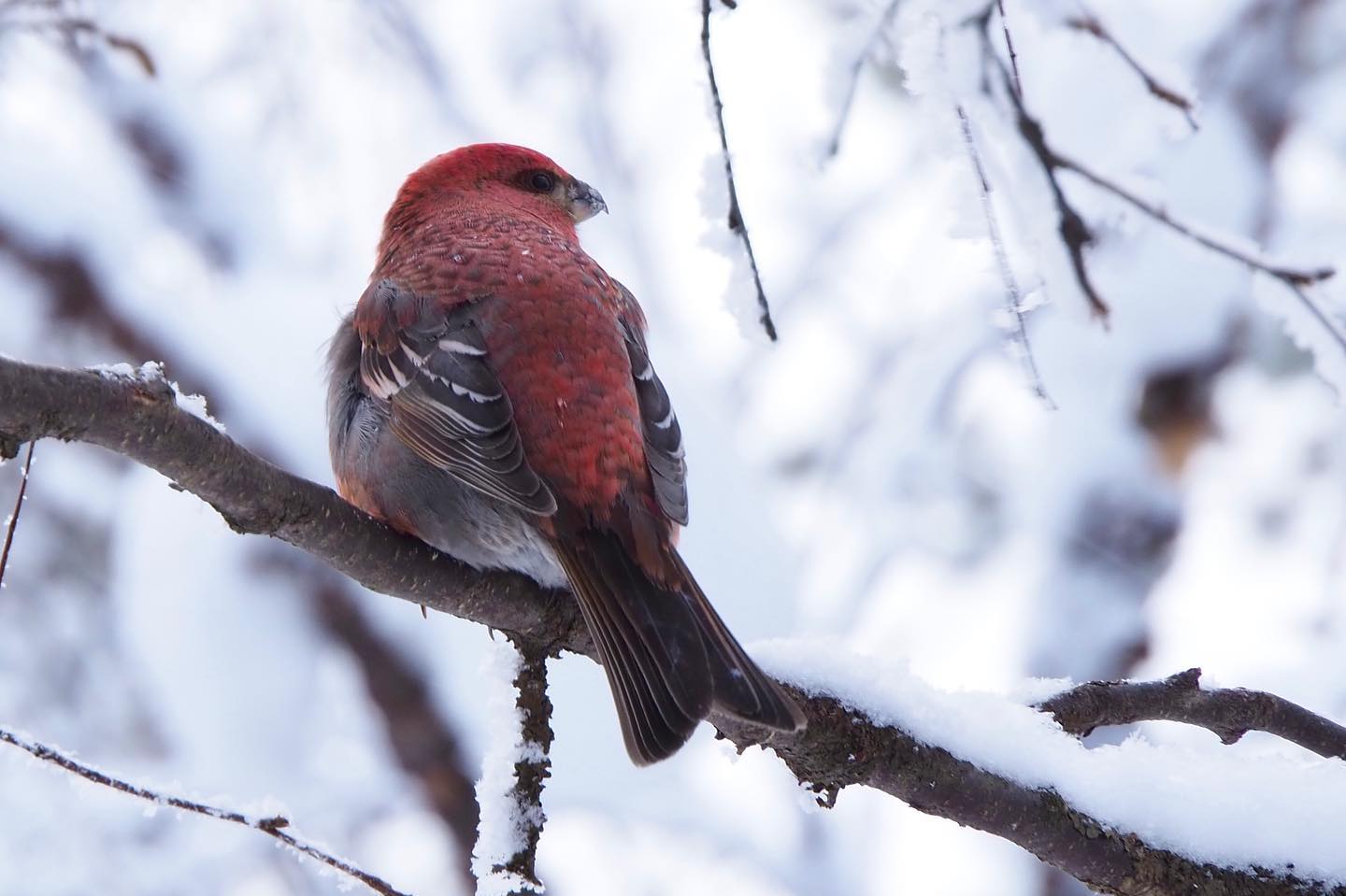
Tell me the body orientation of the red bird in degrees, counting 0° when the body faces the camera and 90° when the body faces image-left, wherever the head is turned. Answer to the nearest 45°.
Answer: approximately 135°

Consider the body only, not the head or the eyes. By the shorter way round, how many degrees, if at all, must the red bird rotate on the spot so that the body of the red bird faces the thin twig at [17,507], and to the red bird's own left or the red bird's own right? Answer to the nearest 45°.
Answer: approximately 90° to the red bird's own left

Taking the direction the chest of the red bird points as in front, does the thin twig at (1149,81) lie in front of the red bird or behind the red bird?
in front
